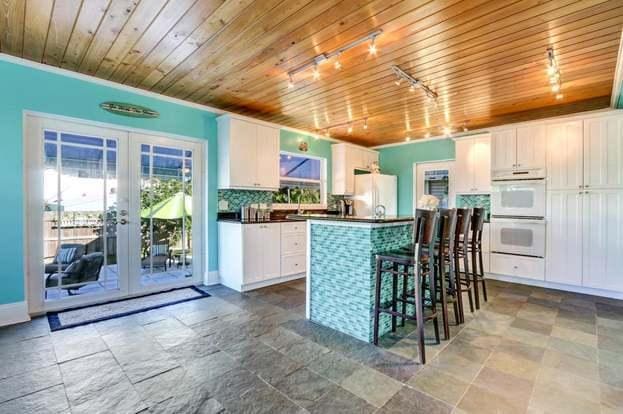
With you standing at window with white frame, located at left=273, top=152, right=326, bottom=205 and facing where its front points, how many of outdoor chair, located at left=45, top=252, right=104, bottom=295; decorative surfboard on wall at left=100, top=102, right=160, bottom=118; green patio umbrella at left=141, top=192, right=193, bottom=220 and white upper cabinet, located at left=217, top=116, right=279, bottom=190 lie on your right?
4

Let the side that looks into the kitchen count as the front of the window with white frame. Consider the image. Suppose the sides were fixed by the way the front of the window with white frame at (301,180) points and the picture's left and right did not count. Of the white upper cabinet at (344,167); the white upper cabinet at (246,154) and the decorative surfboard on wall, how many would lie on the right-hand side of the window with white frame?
2

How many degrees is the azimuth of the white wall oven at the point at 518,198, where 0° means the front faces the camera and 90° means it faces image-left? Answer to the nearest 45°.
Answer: approximately 0°

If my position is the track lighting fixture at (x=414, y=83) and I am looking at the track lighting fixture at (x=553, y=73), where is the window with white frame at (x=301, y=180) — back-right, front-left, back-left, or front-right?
back-left

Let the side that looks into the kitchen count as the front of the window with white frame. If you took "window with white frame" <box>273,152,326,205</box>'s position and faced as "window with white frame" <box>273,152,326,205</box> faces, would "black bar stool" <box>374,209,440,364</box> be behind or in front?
in front

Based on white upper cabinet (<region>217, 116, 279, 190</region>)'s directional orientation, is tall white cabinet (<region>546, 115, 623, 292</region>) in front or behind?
in front

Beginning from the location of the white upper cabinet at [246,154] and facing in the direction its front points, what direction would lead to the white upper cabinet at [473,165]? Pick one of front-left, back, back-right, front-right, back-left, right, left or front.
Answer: front-left

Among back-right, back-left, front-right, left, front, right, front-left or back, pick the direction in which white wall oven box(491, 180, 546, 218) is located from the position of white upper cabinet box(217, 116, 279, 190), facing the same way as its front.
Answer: front-left

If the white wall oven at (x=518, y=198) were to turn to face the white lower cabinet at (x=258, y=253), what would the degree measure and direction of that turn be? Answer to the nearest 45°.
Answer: approximately 45° to its right

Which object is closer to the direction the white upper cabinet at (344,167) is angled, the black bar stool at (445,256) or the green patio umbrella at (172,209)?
the black bar stool
